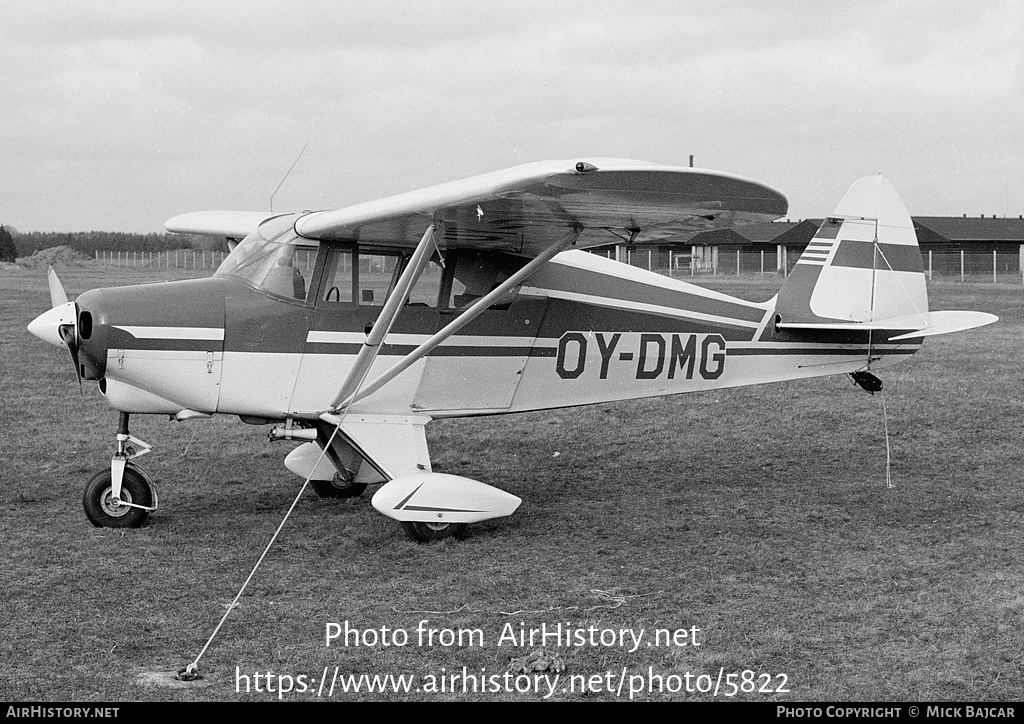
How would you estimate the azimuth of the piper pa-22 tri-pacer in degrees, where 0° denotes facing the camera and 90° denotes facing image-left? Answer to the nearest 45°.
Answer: approximately 90°
